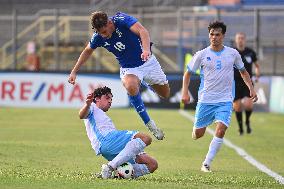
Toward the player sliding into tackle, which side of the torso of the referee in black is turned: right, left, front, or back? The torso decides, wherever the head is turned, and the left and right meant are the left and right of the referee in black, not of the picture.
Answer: front

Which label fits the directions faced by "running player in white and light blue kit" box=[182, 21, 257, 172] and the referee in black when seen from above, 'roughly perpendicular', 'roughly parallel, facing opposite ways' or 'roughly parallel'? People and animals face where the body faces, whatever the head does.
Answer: roughly parallel

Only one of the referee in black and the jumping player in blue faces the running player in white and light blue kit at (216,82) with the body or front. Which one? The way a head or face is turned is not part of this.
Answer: the referee in black

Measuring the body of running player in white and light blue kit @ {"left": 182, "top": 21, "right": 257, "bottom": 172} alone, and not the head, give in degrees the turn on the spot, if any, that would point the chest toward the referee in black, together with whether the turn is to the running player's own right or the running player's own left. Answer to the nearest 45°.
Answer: approximately 180°

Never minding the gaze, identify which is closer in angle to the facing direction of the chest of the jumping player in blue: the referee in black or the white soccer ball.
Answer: the white soccer ball

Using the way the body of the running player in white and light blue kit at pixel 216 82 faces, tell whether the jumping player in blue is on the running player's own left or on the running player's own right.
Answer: on the running player's own right

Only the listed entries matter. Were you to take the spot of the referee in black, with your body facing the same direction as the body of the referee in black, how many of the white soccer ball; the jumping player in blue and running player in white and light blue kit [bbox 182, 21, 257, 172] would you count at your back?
0

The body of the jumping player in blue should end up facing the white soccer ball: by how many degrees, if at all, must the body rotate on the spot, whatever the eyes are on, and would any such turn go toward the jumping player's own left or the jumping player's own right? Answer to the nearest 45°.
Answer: approximately 45° to the jumping player's own left

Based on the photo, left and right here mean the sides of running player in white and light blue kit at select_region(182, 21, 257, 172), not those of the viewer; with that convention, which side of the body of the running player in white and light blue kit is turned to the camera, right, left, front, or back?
front

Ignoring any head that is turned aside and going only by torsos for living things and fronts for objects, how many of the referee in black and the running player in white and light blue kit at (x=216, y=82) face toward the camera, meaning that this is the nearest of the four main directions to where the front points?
2

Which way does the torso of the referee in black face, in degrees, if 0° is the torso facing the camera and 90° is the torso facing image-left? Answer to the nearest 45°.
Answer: approximately 0°
